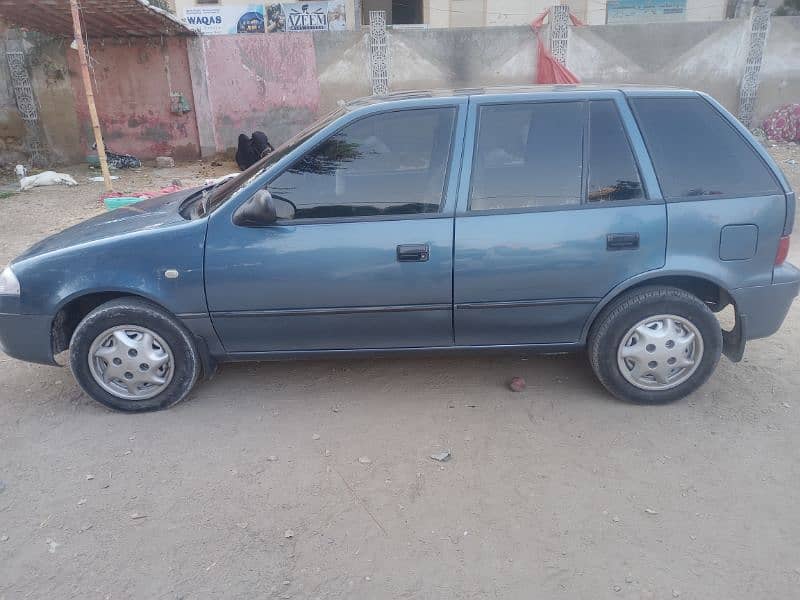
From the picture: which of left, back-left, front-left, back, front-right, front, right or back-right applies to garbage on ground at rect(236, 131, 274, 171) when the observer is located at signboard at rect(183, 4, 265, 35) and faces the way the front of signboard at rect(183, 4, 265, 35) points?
front

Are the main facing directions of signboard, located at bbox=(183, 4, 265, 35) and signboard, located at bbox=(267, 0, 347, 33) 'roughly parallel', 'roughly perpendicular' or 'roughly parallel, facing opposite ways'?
roughly parallel

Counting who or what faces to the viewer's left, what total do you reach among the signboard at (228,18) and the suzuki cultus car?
1

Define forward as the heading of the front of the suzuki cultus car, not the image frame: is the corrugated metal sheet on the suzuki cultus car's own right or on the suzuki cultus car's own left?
on the suzuki cultus car's own right

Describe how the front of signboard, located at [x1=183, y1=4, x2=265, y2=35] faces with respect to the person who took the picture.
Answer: facing the viewer

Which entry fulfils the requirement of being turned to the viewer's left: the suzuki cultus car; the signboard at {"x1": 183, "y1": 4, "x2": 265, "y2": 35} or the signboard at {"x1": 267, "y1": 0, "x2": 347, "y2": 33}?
the suzuki cultus car

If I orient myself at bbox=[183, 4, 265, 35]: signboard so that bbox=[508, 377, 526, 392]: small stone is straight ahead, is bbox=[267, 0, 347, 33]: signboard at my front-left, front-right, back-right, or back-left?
front-left

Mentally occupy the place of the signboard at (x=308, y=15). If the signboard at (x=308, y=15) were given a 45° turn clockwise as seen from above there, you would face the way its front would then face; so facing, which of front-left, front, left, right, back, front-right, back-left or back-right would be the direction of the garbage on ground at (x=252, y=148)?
front-left

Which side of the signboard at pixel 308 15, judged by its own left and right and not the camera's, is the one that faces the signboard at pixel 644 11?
left

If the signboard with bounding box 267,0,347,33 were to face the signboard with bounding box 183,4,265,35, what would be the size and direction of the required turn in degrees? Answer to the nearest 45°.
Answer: approximately 90° to its right

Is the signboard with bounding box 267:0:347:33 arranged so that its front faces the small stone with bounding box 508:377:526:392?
yes

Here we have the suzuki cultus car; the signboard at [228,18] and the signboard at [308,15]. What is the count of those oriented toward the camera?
2

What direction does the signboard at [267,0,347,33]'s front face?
toward the camera

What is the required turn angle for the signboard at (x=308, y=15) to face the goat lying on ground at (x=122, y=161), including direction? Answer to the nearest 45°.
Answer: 0° — it already faces it

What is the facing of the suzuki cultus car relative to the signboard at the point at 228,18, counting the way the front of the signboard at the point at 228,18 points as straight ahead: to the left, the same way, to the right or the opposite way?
to the right

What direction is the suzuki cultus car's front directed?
to the viewer's left

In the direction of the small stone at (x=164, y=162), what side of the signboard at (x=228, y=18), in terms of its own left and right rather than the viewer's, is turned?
front
